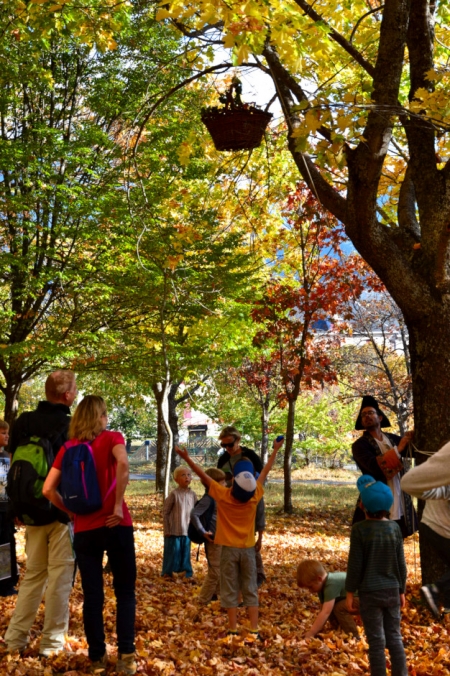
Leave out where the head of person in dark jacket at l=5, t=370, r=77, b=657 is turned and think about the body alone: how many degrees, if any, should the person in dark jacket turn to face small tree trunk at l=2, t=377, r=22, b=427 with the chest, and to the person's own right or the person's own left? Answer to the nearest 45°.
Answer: approximately 45° to the person's own left

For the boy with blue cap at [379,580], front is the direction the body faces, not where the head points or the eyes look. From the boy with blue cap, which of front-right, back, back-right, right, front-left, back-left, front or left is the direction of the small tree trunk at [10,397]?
front-left

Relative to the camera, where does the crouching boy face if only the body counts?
to the viewer's left

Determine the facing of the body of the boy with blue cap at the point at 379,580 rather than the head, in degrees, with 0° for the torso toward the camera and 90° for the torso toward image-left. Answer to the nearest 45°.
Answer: approximately 180°

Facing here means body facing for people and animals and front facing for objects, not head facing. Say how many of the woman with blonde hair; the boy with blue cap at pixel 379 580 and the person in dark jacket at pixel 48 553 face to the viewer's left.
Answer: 0

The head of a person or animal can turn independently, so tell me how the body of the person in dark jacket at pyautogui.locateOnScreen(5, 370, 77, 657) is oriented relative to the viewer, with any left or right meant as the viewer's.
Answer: facing away from the viewer and to the right of the viewer

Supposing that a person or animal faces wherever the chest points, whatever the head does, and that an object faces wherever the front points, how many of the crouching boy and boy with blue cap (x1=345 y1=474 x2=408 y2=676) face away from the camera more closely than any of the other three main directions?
1

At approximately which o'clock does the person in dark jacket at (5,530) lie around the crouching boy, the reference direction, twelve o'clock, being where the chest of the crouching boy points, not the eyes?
The person in dark jacket is roughly at 12 o'clock from the crouching boy.

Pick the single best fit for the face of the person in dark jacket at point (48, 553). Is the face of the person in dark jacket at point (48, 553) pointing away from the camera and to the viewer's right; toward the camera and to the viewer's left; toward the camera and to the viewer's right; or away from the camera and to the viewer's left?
away from the camera and to the viewer's right

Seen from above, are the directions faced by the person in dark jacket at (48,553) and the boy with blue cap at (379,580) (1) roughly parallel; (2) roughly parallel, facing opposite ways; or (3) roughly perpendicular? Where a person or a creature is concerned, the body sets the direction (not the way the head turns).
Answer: roughly parallel

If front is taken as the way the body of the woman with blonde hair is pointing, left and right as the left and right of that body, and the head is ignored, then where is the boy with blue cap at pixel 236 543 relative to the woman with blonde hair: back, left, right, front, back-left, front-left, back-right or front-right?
front

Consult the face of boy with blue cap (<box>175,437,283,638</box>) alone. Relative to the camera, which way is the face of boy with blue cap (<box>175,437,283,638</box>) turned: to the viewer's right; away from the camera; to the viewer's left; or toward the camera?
away from the camera

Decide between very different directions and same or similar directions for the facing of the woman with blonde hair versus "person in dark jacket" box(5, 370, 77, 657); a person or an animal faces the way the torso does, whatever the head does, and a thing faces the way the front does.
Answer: same or similar directions

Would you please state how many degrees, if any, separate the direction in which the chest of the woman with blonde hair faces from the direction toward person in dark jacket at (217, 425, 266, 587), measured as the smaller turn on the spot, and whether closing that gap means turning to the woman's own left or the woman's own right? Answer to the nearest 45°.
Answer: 0° — they already face them
